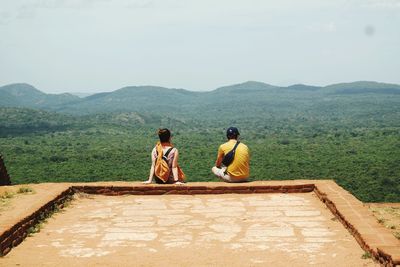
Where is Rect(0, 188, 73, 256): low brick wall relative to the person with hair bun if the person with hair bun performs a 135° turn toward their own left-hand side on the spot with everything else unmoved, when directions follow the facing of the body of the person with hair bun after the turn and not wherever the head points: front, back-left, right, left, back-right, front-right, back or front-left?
front

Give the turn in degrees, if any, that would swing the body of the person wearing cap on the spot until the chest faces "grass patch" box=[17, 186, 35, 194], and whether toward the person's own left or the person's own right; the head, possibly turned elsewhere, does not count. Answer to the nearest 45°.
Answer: approximately 45° to the person's own left

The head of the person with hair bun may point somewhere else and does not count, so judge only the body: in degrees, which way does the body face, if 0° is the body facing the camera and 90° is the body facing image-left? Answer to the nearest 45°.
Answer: approximately 180°

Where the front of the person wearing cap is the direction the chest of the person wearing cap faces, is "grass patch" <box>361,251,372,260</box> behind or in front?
behind

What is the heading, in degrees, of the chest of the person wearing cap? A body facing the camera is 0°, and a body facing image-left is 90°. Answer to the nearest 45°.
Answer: approximately 135°

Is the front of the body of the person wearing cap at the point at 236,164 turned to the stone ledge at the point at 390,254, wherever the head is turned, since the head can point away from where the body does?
no

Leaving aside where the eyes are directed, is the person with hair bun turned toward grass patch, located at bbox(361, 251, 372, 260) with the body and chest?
no

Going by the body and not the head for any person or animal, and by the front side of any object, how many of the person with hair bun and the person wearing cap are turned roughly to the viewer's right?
0
